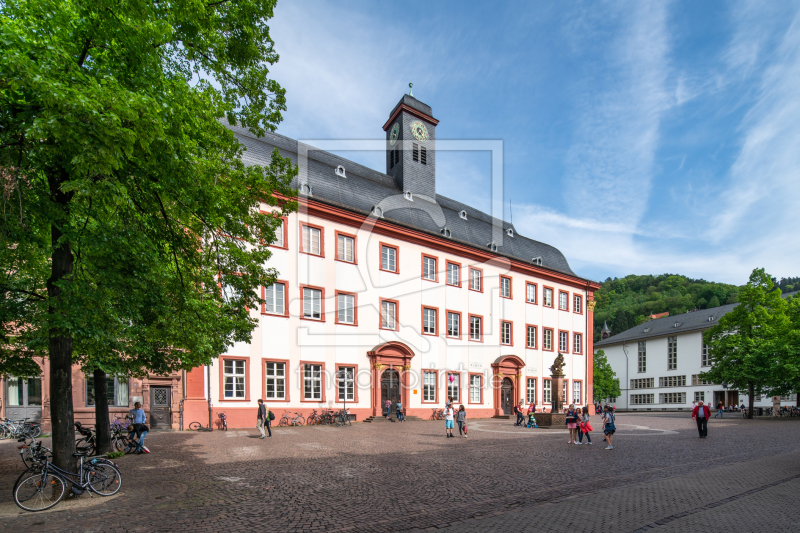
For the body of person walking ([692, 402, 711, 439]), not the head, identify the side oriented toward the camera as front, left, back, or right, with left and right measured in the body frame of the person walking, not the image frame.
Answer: front

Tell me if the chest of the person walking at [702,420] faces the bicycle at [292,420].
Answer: no

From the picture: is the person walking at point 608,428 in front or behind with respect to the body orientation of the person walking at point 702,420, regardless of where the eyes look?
in front

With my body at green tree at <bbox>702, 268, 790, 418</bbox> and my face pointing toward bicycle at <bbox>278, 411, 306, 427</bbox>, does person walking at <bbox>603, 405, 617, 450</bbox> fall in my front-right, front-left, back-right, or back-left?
front-left

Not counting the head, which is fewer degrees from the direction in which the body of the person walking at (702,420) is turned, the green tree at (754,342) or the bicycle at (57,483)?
the bicycle

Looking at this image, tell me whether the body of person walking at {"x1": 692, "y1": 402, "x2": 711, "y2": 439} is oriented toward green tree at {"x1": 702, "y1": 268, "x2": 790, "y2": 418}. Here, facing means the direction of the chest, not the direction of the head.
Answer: no

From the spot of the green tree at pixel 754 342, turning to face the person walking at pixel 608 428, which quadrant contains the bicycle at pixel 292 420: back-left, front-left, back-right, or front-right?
front-right

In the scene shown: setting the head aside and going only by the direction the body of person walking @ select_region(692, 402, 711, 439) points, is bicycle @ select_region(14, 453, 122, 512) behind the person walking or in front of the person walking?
in front
